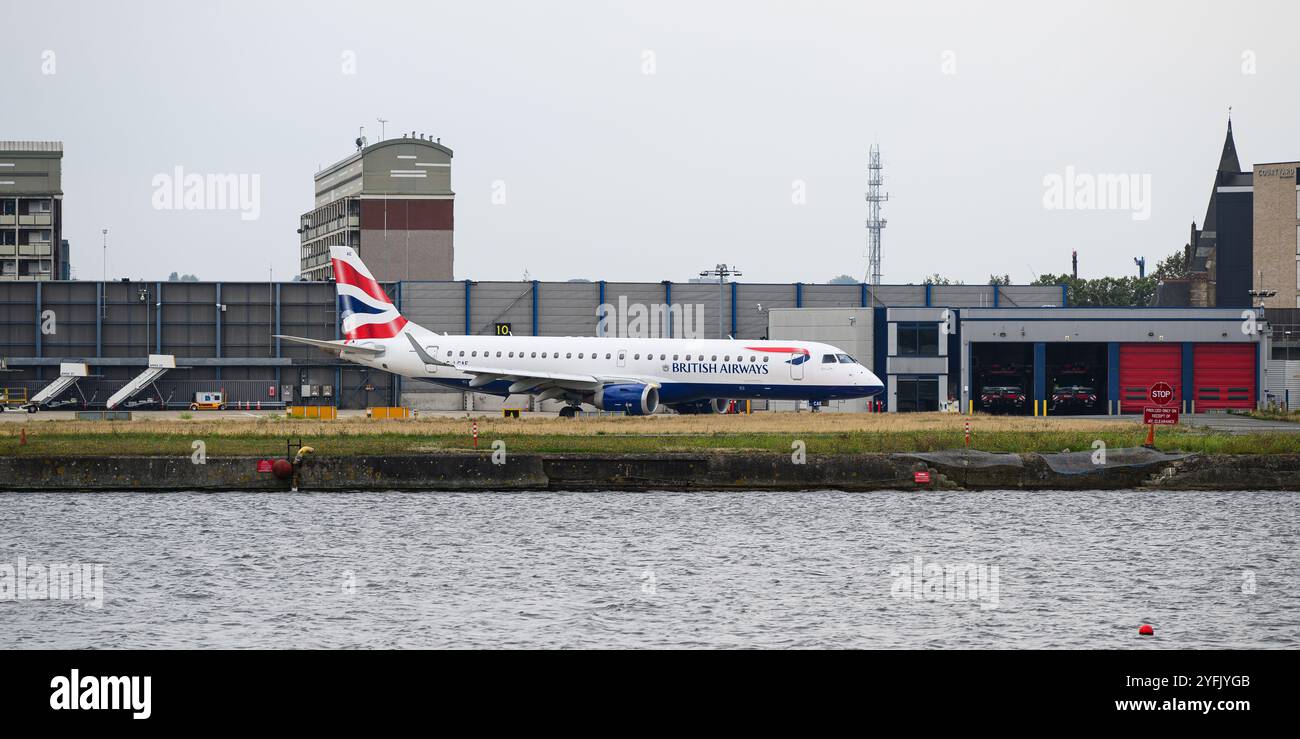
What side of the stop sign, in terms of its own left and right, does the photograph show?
front

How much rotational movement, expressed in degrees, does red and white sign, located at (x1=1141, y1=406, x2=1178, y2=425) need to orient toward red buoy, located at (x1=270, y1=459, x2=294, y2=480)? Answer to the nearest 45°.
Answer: approximately 45° to its right

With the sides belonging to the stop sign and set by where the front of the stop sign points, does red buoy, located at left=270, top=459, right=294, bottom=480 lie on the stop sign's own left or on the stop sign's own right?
on the stop sign's own right

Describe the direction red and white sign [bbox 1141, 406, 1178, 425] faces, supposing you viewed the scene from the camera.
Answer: facing the viewer

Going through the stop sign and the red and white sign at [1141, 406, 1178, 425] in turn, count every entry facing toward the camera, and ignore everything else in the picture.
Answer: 2
